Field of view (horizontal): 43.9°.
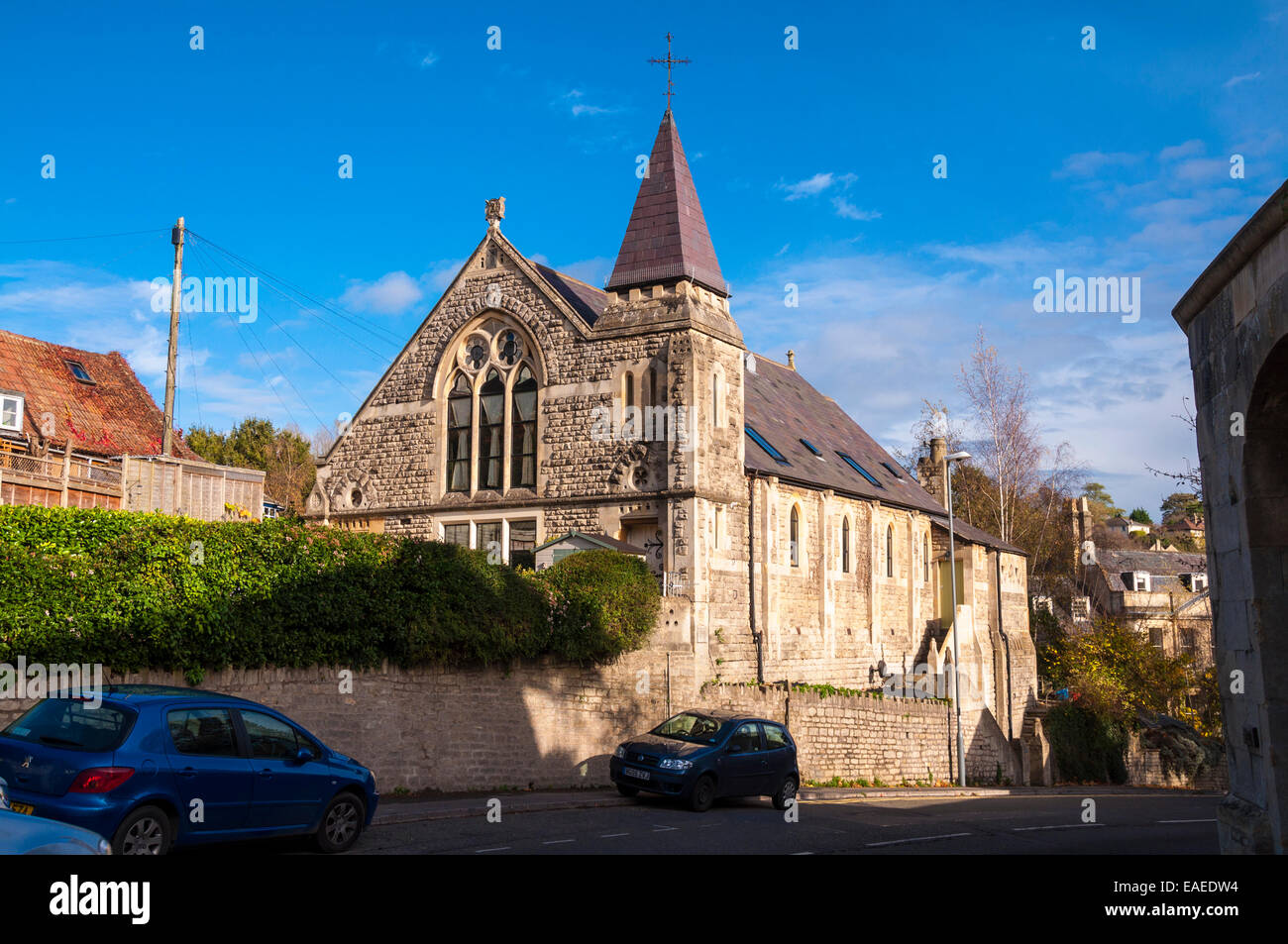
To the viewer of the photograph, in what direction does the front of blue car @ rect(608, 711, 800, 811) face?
facing the viewer and to the left of the viewer

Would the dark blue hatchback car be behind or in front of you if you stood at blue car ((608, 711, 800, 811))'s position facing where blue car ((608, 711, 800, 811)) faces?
in front

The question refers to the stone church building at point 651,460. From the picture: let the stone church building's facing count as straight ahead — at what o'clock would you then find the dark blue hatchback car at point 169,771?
The dark blue hatchback car is roughly at 11 o'clock from the stone church building.

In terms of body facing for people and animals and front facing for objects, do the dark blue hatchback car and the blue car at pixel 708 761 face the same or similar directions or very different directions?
very different directions

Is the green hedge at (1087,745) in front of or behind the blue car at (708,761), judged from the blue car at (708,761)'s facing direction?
behind

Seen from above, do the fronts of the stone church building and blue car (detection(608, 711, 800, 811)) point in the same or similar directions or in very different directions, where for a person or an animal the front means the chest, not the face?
same or similar directions

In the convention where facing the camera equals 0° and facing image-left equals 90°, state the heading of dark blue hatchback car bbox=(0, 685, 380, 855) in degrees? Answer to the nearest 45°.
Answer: approximately 225°

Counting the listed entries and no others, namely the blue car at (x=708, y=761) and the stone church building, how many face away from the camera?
0

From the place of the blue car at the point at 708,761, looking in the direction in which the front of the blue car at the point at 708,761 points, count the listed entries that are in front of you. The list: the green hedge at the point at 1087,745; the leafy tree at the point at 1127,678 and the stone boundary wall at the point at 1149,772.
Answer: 0

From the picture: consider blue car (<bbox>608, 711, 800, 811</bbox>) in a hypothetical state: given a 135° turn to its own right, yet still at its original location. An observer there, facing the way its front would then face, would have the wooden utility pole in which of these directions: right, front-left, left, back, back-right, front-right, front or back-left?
front-left

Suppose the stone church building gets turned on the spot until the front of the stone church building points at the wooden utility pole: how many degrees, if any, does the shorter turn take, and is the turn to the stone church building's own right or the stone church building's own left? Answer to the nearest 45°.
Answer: approximately 45° to the stone church building's own right

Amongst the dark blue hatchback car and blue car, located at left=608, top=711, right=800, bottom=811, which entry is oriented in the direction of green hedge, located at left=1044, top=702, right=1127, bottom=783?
the dark blue hatchback car

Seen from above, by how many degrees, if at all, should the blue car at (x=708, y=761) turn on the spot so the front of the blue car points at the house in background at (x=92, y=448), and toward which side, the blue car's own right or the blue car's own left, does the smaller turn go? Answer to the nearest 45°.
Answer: approximately 90° to the blue car's own right
